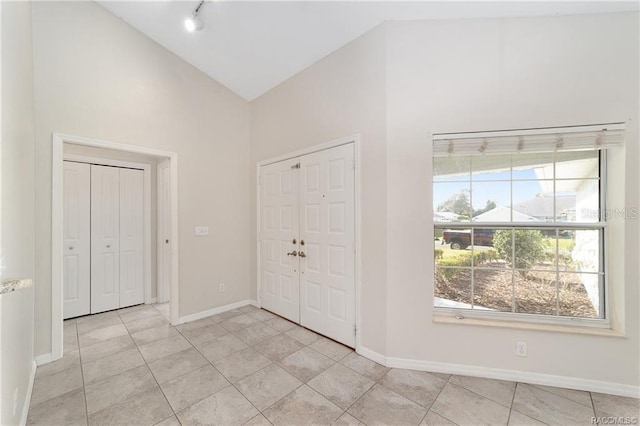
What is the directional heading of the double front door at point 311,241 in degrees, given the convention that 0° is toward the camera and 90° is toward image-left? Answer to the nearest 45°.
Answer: approximately 45°

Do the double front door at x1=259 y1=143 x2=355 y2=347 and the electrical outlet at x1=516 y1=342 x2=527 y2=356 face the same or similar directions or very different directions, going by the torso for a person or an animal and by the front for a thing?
same or similar directions

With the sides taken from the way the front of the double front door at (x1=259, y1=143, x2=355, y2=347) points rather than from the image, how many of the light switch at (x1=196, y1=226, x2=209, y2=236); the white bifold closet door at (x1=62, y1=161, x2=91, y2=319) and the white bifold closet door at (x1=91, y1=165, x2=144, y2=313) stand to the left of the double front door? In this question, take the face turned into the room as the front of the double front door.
0

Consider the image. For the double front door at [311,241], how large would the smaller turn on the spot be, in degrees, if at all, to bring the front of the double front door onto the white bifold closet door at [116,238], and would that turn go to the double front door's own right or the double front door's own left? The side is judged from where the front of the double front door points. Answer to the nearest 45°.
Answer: approximately 45° to the double front door's own right

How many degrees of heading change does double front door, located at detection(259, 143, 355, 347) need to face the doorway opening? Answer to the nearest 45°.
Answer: approximately 45° to its right

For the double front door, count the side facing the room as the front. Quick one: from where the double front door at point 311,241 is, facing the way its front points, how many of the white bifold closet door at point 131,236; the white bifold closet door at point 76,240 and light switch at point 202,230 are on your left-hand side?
0

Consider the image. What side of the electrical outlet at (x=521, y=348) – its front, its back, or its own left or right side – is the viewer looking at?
front

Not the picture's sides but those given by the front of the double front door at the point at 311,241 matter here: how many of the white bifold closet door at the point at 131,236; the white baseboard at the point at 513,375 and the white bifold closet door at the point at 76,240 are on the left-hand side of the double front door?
1

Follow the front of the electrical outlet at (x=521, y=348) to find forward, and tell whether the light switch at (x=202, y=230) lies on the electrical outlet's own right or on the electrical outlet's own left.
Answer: on the electrical outlet's own right

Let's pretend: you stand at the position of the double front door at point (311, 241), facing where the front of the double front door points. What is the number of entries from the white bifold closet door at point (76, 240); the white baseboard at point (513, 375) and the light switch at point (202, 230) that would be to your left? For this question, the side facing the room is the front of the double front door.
1

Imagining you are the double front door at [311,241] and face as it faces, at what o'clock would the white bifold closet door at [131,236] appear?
The white bifold closet door is roughly at 2 o'clock from the double front door.

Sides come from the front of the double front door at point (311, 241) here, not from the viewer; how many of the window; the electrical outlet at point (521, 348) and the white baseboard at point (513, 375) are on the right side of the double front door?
0

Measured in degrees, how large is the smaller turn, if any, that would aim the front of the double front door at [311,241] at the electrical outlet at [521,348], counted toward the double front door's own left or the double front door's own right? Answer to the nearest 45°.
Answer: approximately 90° to the double front door's own left

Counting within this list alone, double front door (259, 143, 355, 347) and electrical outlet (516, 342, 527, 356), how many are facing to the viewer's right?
0

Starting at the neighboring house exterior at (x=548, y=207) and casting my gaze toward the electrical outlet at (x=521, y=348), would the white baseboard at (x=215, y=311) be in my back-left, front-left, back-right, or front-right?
front-right

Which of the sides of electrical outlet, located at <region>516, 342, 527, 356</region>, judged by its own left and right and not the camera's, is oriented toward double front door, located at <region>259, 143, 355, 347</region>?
right

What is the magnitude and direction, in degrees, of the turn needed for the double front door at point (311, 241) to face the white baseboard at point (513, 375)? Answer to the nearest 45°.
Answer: approximately 90° to its left
